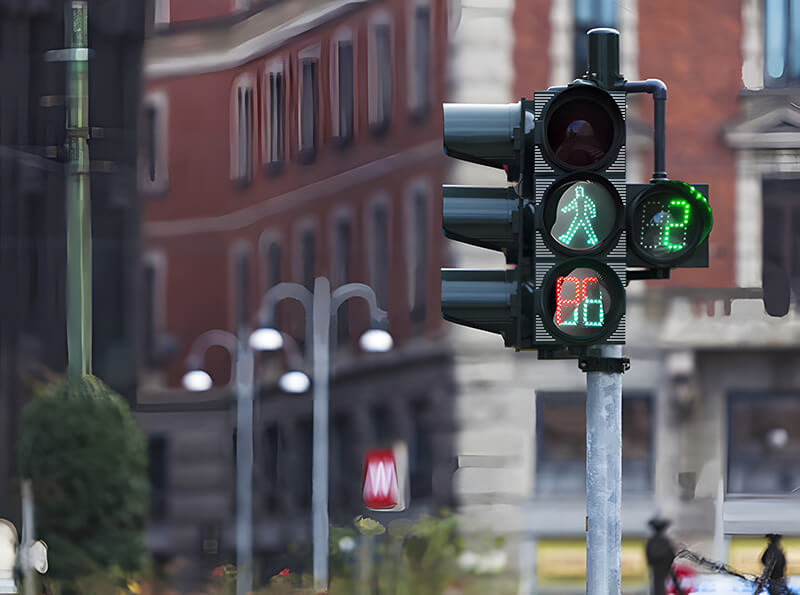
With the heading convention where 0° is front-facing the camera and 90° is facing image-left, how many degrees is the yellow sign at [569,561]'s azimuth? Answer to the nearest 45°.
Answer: approximately 0°

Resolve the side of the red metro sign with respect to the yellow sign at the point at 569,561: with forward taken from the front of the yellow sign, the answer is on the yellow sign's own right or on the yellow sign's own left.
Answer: on the yellow sign's own right

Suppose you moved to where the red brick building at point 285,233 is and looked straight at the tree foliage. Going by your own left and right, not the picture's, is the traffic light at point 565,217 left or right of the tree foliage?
left

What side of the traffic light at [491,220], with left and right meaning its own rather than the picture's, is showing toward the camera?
left

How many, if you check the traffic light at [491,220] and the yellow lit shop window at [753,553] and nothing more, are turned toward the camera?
1

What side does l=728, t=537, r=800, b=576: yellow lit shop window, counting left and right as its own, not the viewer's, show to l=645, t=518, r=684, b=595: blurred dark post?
right

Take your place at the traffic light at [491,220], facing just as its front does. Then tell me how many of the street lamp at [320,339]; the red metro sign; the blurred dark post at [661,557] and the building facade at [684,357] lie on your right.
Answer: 4

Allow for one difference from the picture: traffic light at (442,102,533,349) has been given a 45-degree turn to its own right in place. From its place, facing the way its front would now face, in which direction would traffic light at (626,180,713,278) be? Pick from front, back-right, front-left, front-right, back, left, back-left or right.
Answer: back-right

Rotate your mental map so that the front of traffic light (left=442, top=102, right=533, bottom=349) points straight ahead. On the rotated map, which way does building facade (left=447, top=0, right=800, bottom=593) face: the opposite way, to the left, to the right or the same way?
to the left

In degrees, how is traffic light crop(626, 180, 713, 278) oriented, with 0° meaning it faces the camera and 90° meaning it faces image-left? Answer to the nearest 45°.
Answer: approximately 0°
